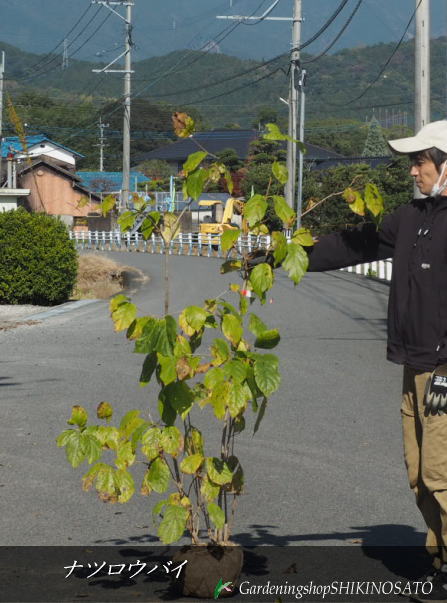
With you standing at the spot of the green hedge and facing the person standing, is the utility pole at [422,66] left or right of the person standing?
left

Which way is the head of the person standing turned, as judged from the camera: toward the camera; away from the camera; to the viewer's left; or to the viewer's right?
to the viewer's left

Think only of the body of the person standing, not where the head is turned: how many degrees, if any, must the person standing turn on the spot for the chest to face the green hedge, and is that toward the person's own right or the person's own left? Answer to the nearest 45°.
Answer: approximately 90° to the person's own right

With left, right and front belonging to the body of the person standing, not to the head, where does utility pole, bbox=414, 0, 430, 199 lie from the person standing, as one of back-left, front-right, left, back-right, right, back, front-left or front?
back-right

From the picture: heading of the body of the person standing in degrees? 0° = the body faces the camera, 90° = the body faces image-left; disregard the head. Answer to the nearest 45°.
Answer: approximately 45°
